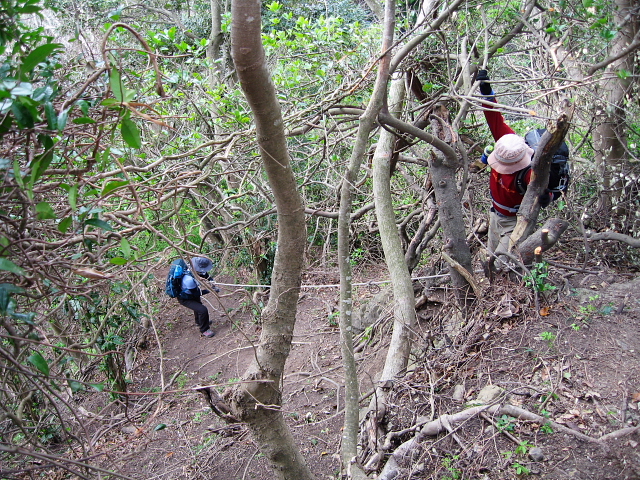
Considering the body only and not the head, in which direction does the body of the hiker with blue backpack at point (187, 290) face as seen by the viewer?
to the viewer's right

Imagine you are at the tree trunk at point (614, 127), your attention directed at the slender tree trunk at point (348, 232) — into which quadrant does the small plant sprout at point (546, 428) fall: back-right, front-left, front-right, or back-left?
front-left

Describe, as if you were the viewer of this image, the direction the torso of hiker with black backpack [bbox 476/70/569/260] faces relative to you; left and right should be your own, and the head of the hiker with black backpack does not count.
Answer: facing the viewer and to the left of the viewer

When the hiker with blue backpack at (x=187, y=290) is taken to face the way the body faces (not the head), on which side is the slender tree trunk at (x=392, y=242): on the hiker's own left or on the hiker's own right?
on the hiker's own right

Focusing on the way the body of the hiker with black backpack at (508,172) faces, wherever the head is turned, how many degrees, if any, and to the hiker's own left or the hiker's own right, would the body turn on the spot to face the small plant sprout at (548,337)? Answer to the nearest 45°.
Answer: approximately 45° to the hiker's own left

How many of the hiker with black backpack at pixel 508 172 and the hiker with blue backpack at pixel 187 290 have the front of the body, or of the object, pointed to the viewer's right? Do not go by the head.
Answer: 1

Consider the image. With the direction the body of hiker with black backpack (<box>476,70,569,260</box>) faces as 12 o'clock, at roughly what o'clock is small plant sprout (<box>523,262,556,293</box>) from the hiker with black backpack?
The small plant sprout is roughly at 10 o'clock from the hiker with black backpack.

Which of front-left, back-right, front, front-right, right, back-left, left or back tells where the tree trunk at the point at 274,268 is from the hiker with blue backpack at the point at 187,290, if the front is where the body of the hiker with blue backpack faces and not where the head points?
right

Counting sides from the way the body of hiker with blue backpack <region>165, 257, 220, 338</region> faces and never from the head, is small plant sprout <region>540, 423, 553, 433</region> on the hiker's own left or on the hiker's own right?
on the hiker's own right
